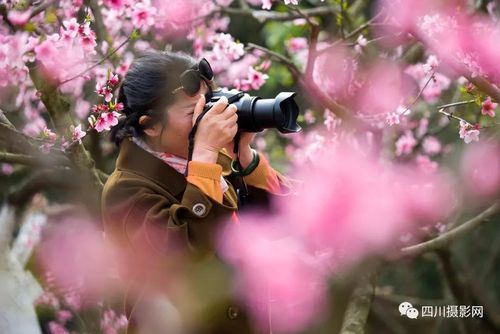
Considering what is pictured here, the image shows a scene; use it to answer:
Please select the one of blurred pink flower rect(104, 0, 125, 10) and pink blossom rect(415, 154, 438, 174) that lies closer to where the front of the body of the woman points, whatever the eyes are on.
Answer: the pink blossom

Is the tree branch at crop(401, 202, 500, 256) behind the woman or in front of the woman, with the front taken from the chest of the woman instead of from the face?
in front

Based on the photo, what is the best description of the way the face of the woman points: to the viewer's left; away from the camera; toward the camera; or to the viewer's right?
to the viewer's right

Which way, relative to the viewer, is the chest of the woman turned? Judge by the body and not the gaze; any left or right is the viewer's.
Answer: facing to the right of the viewer

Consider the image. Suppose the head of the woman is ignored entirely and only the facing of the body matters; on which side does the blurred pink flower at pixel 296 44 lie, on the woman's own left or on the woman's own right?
on the woman's own left

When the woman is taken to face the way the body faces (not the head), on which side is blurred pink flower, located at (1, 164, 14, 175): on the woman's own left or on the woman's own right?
on the woman's own left
